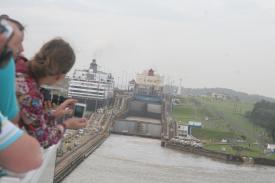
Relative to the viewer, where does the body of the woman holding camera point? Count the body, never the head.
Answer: to the viewer's right

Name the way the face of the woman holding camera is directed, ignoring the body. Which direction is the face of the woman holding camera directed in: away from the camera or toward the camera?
away from the camera
